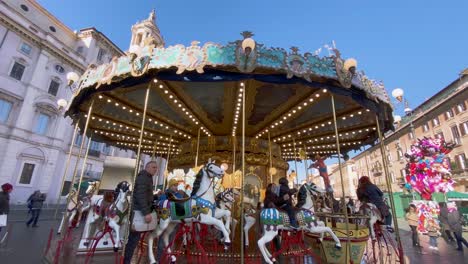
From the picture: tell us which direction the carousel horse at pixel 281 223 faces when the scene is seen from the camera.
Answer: facing to the right of the viewer

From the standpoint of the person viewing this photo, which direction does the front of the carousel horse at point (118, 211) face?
facing the viewer and to the right of the viewer

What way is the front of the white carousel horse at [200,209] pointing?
to the viewer's right

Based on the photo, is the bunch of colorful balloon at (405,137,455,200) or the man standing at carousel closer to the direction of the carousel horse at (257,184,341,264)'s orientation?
the bunch of colorful balloon

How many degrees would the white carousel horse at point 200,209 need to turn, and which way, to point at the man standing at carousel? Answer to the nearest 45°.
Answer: approximately 180°

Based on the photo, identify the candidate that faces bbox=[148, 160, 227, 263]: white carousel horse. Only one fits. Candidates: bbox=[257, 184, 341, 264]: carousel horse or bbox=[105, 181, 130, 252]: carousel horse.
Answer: bbox=[105, 181, 130, 252]: carousel horse
